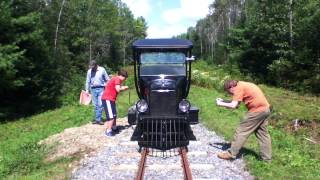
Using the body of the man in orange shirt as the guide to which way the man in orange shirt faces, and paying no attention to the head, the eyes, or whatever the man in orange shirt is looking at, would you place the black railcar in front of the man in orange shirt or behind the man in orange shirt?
in front

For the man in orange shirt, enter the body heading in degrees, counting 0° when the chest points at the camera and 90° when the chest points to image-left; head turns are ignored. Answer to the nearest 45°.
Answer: approximately 90°

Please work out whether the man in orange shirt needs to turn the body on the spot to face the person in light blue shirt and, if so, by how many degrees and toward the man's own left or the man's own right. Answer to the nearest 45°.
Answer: approximately 45° to the man's own right
